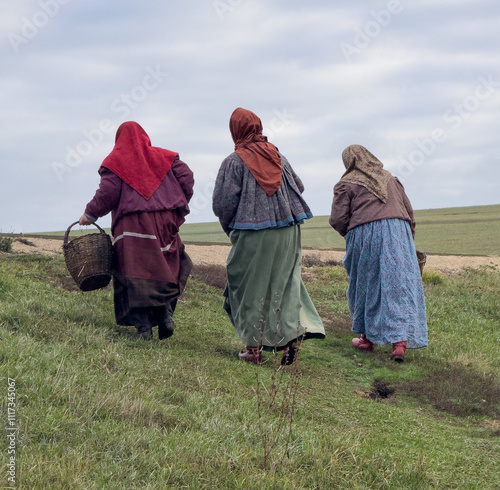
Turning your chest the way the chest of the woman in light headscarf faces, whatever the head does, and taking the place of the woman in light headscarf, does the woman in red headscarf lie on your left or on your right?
on your left

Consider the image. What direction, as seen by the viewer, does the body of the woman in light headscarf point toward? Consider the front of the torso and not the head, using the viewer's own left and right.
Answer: facing away from the viewer and to the left of the viewer

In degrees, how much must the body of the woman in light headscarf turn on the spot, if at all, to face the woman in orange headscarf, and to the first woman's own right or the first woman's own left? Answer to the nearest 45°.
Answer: approximately 90° to the first woman's own left

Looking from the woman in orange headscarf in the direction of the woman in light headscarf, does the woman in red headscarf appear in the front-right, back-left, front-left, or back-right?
back-left
